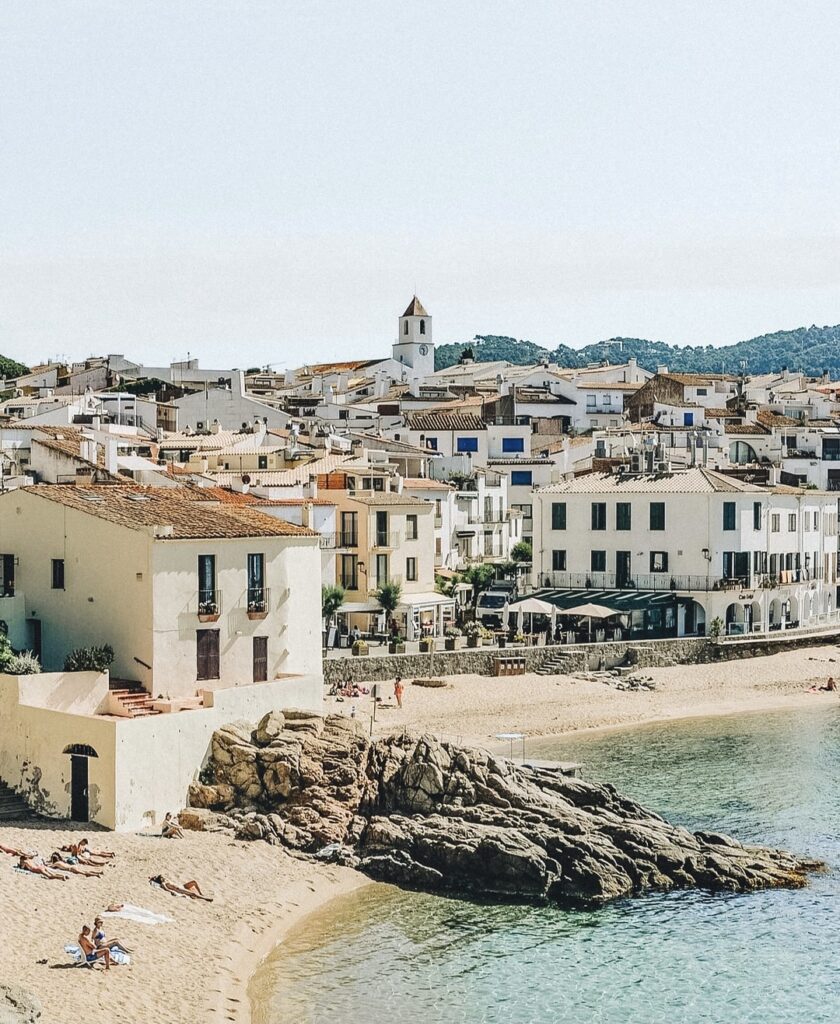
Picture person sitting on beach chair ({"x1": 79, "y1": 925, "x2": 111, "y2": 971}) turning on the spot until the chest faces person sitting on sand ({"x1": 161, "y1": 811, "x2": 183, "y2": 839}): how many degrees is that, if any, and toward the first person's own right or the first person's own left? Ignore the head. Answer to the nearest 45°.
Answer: approximately 90° to the first person's own left

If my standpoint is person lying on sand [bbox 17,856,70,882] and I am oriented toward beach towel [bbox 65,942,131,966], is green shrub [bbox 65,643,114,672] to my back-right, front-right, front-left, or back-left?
back-left

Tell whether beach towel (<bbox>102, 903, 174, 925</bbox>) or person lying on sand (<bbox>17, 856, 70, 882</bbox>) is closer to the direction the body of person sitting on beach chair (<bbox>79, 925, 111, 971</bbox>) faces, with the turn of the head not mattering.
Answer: the beach towel

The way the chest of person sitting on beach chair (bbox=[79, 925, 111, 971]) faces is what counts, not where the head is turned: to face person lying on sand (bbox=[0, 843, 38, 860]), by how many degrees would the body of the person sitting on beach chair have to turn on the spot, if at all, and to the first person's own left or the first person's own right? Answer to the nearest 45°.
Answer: approximately 90° to the first person's own left

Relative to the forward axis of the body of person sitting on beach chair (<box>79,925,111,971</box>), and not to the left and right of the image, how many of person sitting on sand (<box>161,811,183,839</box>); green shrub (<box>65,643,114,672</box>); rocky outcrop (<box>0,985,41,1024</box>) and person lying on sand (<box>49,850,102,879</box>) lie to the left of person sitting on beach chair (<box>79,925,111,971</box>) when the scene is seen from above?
3

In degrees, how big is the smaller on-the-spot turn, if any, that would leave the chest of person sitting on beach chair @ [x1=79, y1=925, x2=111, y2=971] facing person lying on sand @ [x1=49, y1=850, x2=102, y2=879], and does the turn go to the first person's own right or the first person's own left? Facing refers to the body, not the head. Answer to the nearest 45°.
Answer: approximately 90° to the first person's own left

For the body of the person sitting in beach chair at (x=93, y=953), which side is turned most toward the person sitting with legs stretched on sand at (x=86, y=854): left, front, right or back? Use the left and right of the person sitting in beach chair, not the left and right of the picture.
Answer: left

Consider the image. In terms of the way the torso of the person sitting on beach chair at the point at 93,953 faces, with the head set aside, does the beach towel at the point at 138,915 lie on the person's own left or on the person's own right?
on the person's own left

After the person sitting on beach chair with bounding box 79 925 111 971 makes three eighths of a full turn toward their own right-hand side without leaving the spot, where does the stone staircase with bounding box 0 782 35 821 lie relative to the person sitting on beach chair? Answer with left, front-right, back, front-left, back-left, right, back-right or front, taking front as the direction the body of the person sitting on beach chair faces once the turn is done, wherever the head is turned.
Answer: back-right

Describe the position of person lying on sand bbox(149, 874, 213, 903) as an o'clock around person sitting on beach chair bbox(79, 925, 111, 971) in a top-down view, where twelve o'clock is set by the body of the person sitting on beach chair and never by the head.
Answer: The person lying on sand is roughly at 10 o'clock from the person sitting on beach chair.

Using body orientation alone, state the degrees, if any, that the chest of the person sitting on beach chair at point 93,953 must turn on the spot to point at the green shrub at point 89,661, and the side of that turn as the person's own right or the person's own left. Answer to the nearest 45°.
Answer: approximately 90° to the person's own left

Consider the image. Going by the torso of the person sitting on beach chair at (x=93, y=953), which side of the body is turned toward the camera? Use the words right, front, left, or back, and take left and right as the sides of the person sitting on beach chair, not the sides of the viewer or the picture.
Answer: right
